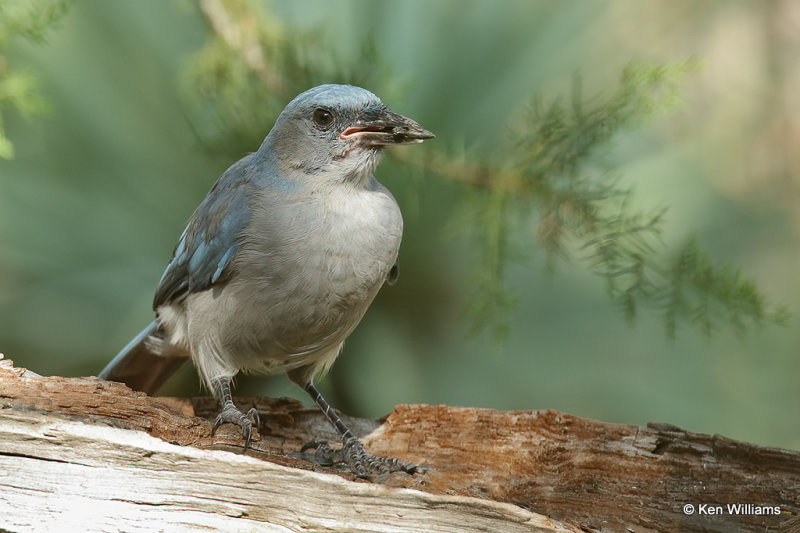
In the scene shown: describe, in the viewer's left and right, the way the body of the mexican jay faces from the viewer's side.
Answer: facing the viewer and to the right of the viewer
